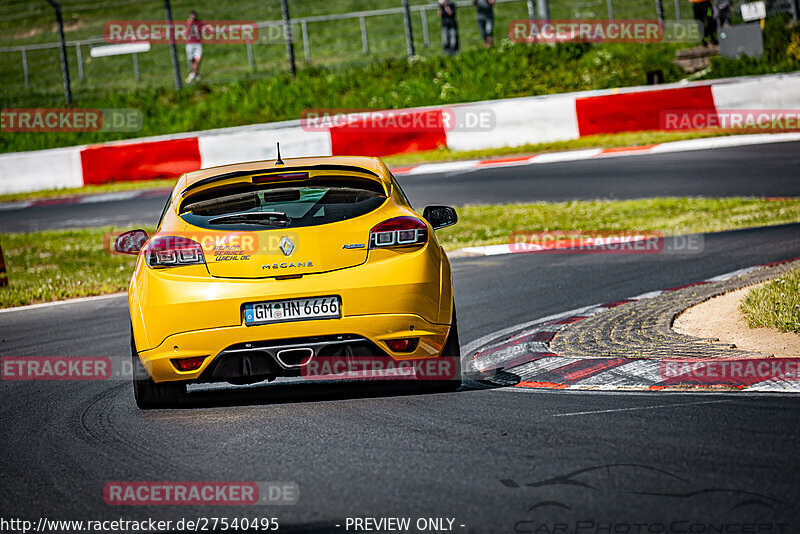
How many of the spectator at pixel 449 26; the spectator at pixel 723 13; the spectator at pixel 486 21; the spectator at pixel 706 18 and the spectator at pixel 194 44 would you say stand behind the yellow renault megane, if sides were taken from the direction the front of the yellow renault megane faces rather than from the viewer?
0

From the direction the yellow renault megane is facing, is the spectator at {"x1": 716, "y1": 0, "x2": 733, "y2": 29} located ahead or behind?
ahead

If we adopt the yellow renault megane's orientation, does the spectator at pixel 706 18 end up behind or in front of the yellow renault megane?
in front

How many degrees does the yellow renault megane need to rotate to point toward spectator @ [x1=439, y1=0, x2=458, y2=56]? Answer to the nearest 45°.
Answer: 0° — it already faces them

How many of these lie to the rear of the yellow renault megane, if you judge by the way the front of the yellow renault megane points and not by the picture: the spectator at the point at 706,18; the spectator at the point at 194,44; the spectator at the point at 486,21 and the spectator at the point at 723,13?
0

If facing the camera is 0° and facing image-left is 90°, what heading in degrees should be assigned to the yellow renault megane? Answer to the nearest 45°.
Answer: approximately 180°

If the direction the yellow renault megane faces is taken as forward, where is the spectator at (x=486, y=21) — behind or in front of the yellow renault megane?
in front
